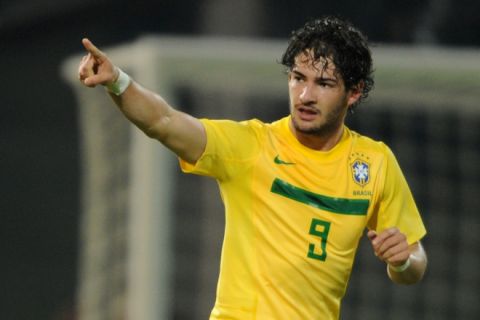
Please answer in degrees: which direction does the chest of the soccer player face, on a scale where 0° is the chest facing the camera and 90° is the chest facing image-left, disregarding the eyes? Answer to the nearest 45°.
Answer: approximately 0°
